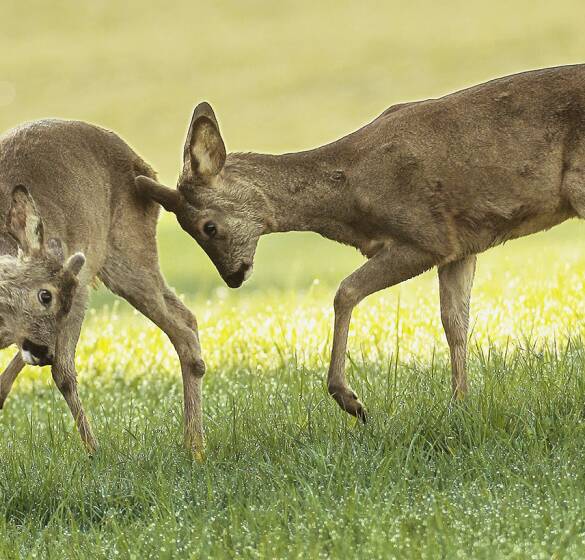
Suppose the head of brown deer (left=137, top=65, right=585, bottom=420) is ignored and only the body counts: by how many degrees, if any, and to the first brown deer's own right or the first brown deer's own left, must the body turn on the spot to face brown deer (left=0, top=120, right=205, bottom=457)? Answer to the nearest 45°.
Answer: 0° — it already faces it

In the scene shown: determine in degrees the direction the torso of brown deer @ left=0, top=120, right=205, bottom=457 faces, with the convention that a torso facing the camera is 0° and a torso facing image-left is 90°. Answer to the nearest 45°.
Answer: approximately 90°

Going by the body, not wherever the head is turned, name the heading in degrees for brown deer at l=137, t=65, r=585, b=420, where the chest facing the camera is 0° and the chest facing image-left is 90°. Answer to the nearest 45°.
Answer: approximately 90°

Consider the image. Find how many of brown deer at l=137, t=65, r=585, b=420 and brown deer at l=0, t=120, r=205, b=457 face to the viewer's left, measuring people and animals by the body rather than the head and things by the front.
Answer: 2

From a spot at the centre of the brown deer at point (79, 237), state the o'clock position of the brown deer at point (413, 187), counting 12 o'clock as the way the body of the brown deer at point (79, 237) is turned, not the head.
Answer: the brown deer at point (413, 187) is roughly at 7 o'clock from the brown deer at point (79, 237).
